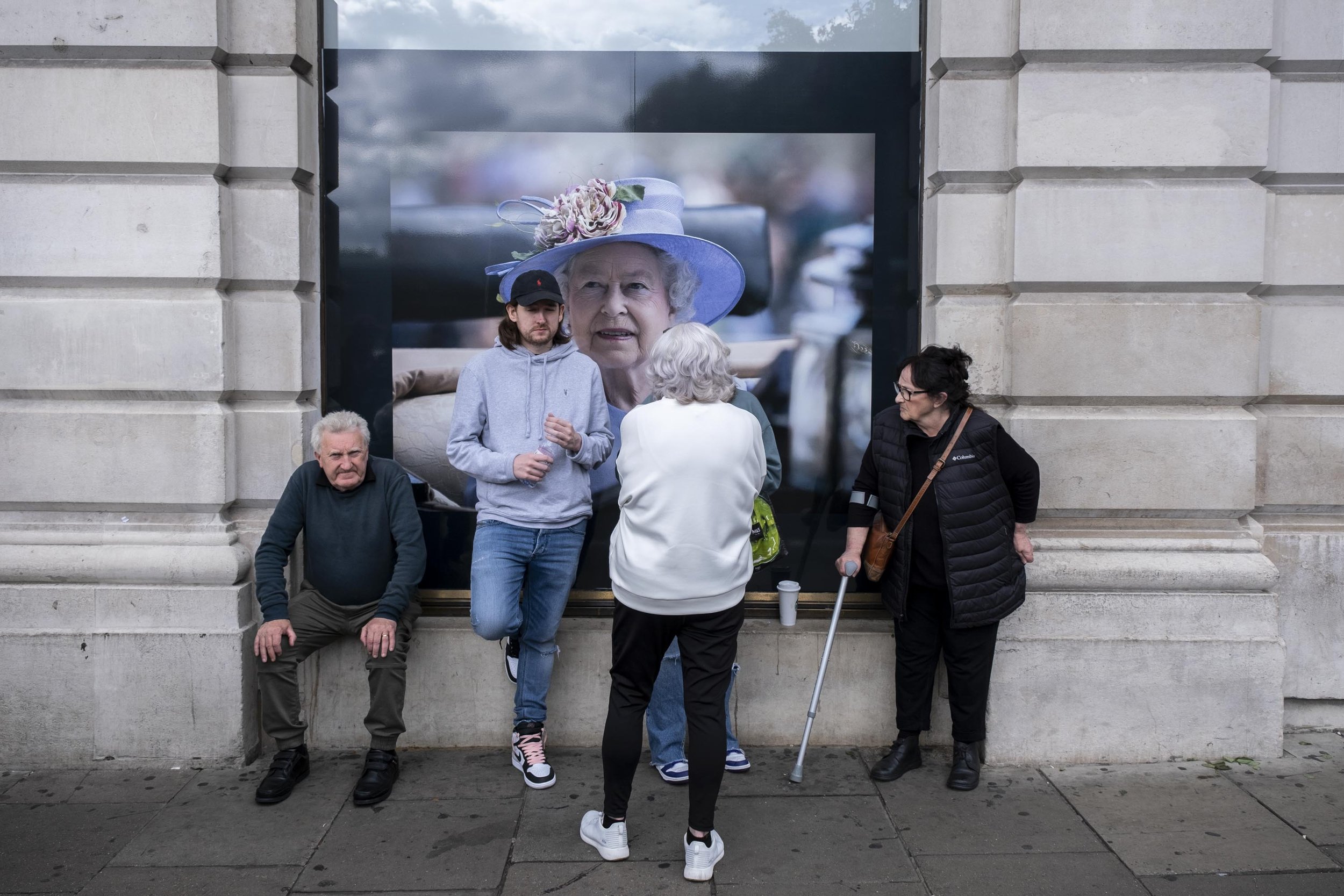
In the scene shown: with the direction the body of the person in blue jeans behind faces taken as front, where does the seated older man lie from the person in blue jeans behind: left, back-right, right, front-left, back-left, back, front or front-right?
right

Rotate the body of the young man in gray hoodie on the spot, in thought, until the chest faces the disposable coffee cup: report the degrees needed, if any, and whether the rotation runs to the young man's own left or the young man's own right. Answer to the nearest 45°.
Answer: approximately 90° to the young man's own left

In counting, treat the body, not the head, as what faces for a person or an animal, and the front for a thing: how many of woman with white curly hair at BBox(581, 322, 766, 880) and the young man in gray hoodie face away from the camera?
1

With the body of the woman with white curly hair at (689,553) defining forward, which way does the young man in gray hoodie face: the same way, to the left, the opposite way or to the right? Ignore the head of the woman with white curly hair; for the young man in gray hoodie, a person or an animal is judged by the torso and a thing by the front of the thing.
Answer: the opposite way

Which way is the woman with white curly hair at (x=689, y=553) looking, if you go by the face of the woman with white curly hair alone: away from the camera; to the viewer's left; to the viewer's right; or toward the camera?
away from the camera

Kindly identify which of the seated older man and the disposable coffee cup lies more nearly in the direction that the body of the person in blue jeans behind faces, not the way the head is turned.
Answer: the seated older man

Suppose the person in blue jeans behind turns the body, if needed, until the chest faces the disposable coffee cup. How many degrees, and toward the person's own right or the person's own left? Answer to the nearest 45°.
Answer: approximately 135° to the person's own left

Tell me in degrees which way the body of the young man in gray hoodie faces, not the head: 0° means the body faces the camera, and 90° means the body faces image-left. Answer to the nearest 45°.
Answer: approximately 0°

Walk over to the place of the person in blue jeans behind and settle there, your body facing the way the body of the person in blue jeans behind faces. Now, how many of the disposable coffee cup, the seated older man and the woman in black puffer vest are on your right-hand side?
1

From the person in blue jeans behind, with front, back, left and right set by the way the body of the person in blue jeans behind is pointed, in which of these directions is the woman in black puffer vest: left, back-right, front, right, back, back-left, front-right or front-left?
left

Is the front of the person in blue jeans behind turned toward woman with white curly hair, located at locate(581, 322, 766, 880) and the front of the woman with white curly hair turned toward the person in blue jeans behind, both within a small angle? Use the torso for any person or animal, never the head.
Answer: yes

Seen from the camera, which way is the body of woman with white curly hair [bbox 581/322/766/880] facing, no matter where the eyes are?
away from the camera

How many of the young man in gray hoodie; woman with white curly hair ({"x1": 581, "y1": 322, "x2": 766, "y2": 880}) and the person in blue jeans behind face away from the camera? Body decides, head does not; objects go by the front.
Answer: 1

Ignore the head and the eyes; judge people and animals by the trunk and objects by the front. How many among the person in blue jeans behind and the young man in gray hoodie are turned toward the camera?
2

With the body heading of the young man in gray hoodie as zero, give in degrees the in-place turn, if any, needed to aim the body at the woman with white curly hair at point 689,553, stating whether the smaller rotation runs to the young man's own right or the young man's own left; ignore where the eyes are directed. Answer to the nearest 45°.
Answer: approximately 45° to the young man's own left
